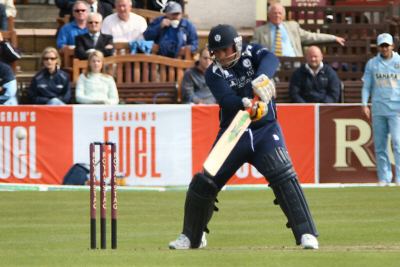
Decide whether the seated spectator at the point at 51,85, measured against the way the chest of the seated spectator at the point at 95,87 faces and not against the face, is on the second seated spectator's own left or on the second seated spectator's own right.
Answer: on the second seated spectator's own right

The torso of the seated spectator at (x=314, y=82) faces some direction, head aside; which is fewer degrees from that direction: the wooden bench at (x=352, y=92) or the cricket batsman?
the cricket batsman

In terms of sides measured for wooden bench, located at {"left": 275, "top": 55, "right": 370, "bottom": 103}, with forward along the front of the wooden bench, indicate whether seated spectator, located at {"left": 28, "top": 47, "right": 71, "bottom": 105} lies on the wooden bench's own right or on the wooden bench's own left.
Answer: on the wooden bench's own right

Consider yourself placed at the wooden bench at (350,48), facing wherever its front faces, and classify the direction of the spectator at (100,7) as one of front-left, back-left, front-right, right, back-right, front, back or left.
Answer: right

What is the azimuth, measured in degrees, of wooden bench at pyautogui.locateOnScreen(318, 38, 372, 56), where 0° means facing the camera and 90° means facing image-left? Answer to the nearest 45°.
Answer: approximately 0°

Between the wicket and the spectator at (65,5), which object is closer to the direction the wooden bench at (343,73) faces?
the wicket

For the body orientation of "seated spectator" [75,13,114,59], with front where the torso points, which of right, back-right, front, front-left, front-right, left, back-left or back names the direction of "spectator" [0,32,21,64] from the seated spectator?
right

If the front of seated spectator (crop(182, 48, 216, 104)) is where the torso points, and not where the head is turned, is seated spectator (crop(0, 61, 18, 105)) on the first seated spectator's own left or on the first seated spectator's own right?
on the first seated spectator's own right
